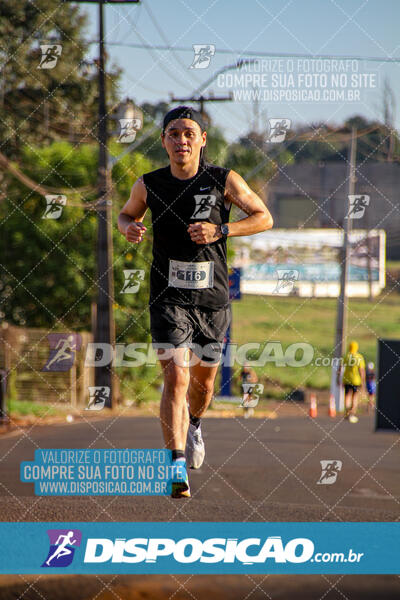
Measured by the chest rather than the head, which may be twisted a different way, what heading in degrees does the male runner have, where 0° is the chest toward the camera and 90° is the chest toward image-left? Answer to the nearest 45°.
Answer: approximately 0°

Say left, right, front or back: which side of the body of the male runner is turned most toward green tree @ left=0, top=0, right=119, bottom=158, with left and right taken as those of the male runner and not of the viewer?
back

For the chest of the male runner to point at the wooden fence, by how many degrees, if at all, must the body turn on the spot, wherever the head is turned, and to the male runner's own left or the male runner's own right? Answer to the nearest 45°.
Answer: approximately 180°
